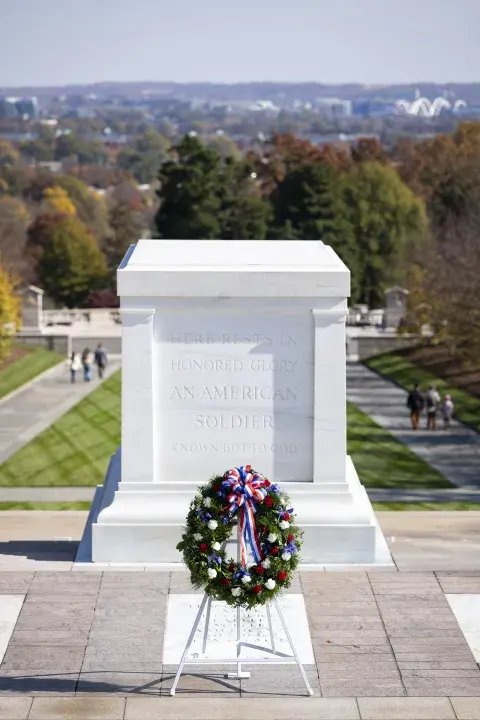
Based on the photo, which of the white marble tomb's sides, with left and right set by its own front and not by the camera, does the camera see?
front

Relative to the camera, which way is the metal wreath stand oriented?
toward the camera

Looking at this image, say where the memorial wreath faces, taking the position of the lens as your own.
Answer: facing the viewer

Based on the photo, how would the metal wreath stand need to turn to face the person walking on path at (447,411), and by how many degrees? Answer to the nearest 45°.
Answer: approximately 180°

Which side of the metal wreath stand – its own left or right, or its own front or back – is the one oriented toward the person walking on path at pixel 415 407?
back

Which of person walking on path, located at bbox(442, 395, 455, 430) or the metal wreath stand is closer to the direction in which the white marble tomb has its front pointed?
the metal wreath stand

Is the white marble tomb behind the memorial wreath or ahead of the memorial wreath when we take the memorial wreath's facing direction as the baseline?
behind

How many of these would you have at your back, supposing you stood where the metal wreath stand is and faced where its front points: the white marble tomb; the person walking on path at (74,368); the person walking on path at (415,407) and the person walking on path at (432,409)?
4

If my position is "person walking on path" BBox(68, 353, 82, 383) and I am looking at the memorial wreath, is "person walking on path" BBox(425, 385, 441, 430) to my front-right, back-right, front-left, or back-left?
front-left

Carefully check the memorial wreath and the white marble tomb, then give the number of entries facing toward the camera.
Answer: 2

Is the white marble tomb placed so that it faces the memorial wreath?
yes
